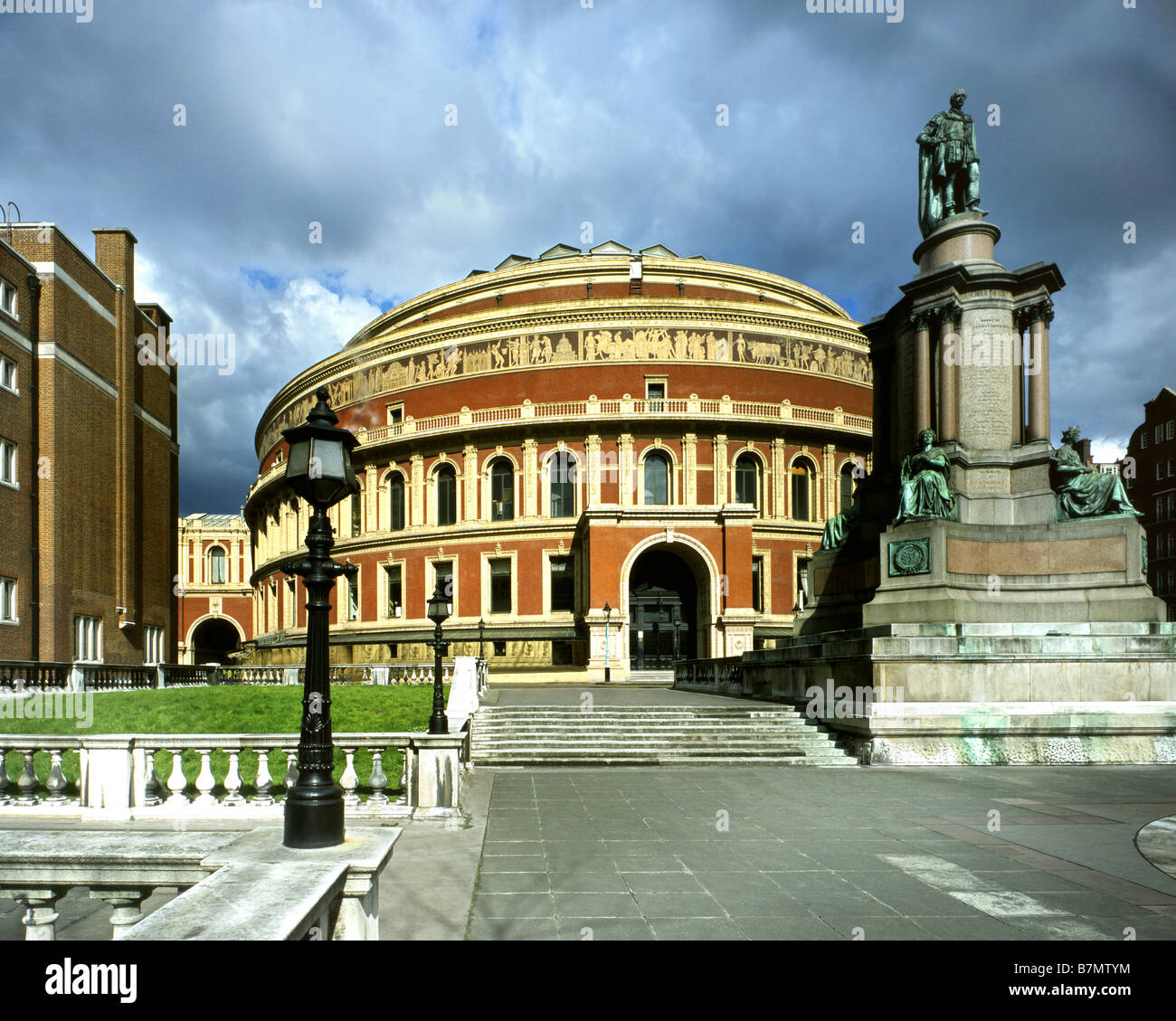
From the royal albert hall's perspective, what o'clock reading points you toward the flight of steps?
The flight of steps is roughly at 12 o'clock from the royal albert hall.

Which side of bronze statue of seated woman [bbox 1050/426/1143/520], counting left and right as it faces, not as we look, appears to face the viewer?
right

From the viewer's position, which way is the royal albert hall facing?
facing the viewer

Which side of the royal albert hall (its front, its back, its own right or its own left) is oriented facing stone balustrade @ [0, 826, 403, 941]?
front

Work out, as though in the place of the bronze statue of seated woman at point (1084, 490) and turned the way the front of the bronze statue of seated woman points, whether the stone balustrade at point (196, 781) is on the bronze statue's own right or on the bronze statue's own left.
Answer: on the bronze statue's own right

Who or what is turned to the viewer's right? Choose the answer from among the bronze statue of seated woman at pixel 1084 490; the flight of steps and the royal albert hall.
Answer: the bronze statue of seated woman

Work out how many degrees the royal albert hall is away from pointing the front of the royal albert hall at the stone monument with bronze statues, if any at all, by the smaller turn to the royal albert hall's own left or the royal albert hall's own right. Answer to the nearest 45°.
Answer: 0° — it already faces it
